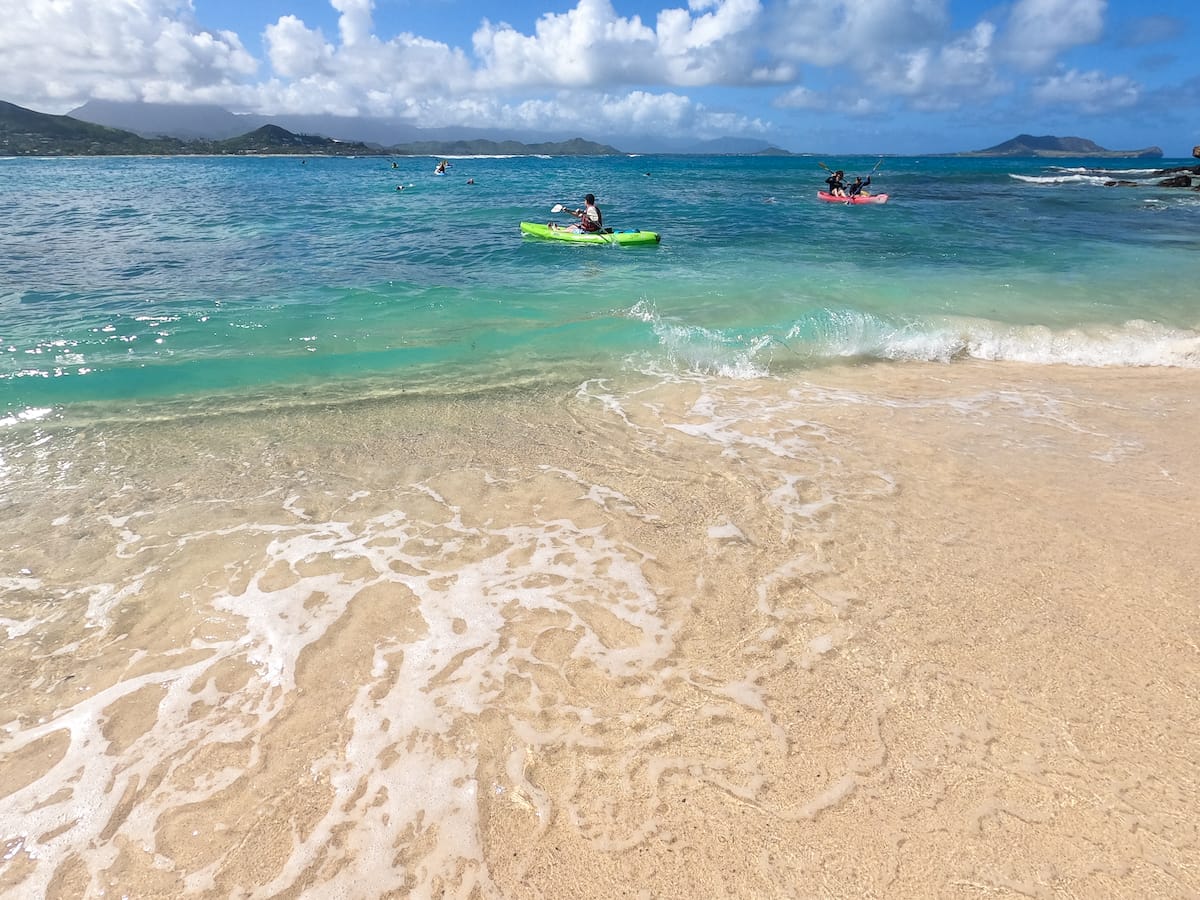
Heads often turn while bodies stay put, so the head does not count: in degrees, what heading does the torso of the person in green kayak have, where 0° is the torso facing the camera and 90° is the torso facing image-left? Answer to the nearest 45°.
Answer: approximately 90°

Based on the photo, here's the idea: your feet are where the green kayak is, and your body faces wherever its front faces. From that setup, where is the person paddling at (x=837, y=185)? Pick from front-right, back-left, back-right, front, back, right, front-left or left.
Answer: back-right

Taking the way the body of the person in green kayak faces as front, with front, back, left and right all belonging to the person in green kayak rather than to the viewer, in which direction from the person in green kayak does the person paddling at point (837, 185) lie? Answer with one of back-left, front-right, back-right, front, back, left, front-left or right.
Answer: back-right

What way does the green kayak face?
to the viewer's left
